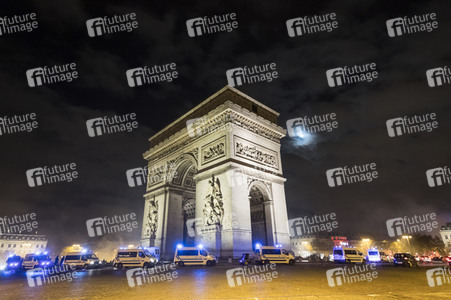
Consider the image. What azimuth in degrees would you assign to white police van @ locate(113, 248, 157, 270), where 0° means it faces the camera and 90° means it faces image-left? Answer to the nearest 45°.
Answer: approximately 315°

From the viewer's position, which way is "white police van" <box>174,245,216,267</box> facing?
facing to the right of the viewer
